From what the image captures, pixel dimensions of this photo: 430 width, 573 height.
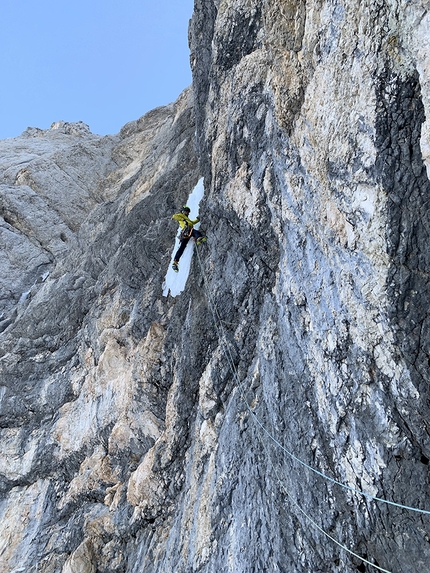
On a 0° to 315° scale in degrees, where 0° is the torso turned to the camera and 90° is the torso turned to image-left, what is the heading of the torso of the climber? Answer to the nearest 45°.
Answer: approximately 225°
